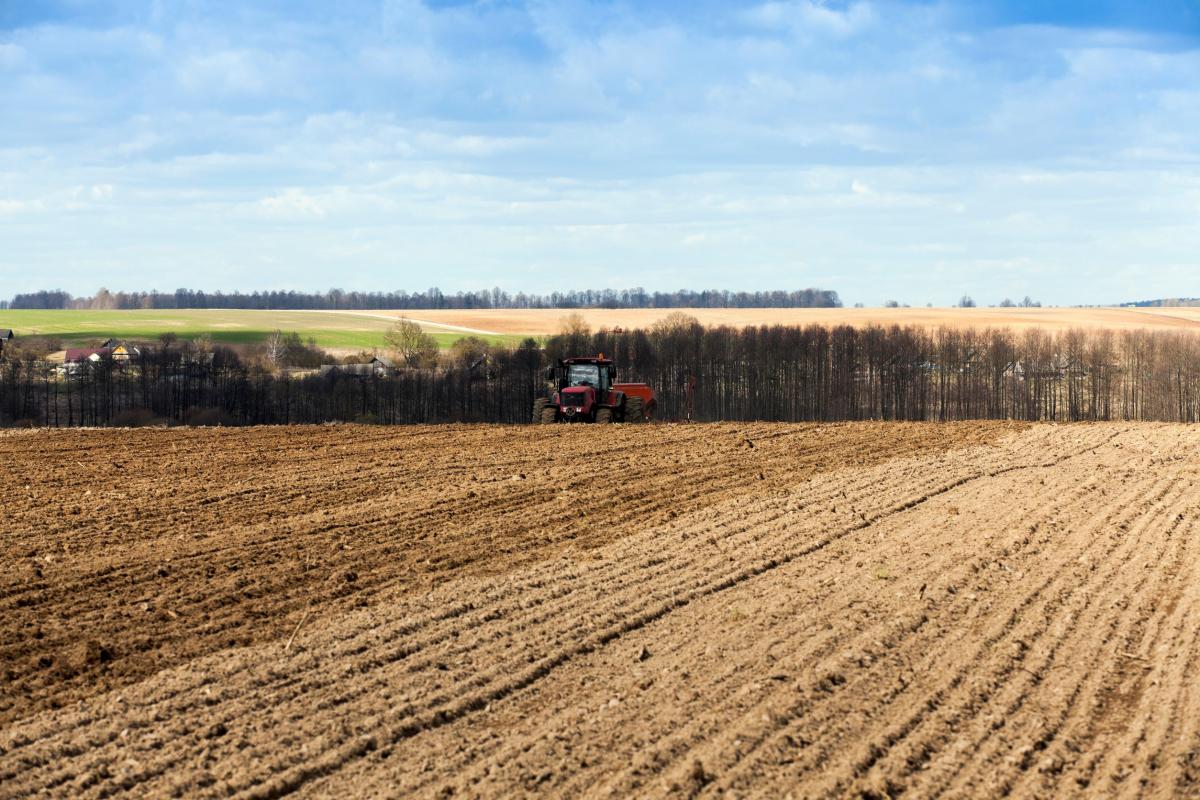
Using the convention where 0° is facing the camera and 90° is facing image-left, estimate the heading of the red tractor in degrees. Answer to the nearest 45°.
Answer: approximately 45°
